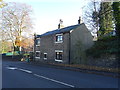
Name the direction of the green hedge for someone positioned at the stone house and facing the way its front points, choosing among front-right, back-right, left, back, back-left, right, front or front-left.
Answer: left

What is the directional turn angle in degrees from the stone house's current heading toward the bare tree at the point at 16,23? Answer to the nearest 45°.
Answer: approximately 90° to its right

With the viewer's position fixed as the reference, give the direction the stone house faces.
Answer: facing the viewer and to the left of the viewer
